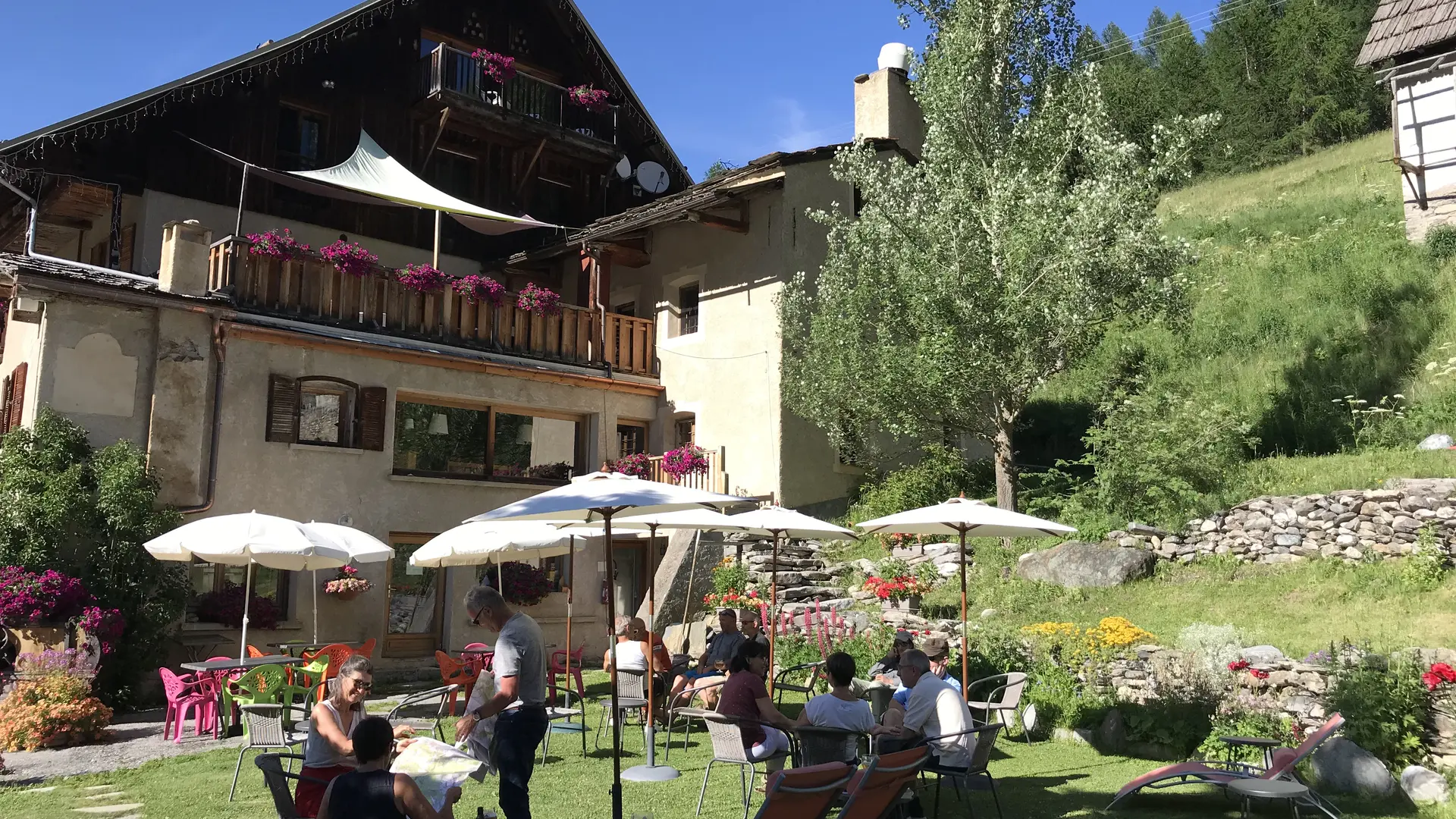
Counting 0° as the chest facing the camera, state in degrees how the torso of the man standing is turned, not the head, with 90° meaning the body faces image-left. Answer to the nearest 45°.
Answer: approximately 90°

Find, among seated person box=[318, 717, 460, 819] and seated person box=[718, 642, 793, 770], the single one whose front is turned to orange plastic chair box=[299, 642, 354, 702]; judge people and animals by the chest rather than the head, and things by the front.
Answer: seated person box=[318, 717, 460, 819]

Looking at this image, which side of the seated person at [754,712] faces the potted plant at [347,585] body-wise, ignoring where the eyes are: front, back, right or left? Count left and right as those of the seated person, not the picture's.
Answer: left

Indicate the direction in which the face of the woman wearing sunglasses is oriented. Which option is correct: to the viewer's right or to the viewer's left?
to the viewer's right

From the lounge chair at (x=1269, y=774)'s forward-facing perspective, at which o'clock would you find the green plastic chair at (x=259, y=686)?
The green plastic chair is roughly at 12 o'clock from the lounge chair.

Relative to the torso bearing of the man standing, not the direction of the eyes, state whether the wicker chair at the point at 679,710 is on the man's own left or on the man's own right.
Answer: on the man's own right

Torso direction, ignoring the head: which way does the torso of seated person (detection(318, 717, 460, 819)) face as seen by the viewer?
away from the camera

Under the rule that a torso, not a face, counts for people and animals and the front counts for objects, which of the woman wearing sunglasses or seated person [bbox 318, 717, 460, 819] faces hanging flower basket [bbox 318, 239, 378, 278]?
the seated person

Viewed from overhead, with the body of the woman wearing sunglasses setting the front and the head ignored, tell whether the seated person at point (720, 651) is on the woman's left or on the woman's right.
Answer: on the woman's left

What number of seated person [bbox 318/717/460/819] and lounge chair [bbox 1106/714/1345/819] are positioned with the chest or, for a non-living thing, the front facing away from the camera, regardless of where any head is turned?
1

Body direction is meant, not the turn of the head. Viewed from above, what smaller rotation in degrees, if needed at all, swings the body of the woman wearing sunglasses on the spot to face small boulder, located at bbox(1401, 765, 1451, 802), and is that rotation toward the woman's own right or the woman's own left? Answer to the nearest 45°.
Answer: approximately 45° to the woman's own left

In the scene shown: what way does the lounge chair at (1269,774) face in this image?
to the viewer's left

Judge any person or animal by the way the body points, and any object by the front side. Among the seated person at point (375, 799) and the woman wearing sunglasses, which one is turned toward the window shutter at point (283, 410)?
the seated person
